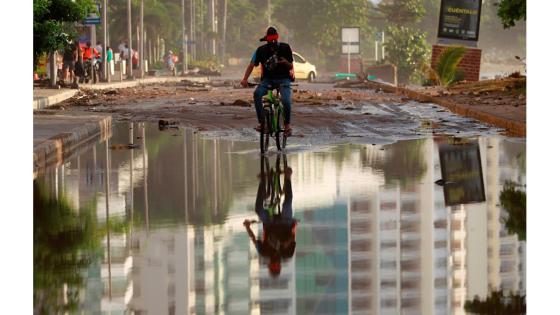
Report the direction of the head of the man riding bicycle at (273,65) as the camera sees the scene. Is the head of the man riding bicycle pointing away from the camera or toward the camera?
toward the camera

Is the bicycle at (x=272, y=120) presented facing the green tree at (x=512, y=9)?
no

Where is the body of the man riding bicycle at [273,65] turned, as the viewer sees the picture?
toward the camera

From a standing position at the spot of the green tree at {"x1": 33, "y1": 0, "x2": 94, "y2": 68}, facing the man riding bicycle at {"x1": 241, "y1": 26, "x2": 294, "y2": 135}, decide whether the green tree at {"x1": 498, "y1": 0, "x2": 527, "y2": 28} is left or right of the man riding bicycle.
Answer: left

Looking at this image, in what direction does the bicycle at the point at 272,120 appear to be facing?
toward the camera
